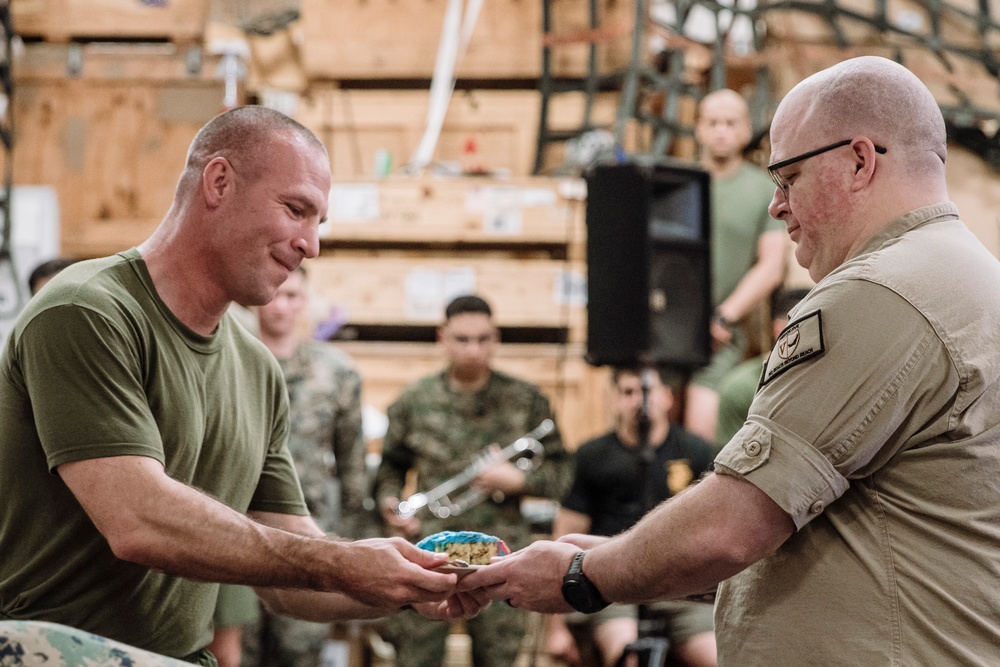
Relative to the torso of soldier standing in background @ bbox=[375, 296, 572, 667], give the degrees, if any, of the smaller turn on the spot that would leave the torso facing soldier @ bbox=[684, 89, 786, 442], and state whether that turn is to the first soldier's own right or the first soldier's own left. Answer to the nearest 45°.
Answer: approximately 90° to the first soldier's own left

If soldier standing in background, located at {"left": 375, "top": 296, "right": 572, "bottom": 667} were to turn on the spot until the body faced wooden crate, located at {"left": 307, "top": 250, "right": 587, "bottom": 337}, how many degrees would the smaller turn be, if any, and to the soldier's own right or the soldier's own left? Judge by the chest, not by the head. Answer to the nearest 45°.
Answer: approximately 180°

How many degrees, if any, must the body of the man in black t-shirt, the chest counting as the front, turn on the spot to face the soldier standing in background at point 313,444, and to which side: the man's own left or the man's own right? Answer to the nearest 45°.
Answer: approximately 90° to the man's own right

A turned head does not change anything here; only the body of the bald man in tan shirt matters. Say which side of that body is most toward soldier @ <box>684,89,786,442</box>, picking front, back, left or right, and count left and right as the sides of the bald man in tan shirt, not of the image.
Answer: right

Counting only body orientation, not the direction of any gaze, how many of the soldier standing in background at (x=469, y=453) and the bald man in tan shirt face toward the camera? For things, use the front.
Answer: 1

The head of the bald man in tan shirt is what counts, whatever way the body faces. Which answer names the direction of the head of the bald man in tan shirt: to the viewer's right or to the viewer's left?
to the viewer's left

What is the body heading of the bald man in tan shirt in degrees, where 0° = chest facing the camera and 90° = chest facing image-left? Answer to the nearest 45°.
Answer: approximately 90°

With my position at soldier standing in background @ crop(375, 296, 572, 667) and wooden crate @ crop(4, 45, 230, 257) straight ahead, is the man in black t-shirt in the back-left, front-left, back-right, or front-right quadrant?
back-right

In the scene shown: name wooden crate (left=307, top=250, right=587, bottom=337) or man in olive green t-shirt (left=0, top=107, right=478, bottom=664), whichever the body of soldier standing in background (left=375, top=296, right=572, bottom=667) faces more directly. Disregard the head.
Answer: the man in olive green t-shirt

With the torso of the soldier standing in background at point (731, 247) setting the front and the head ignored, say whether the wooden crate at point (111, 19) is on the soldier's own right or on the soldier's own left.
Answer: on the soldier's own right
